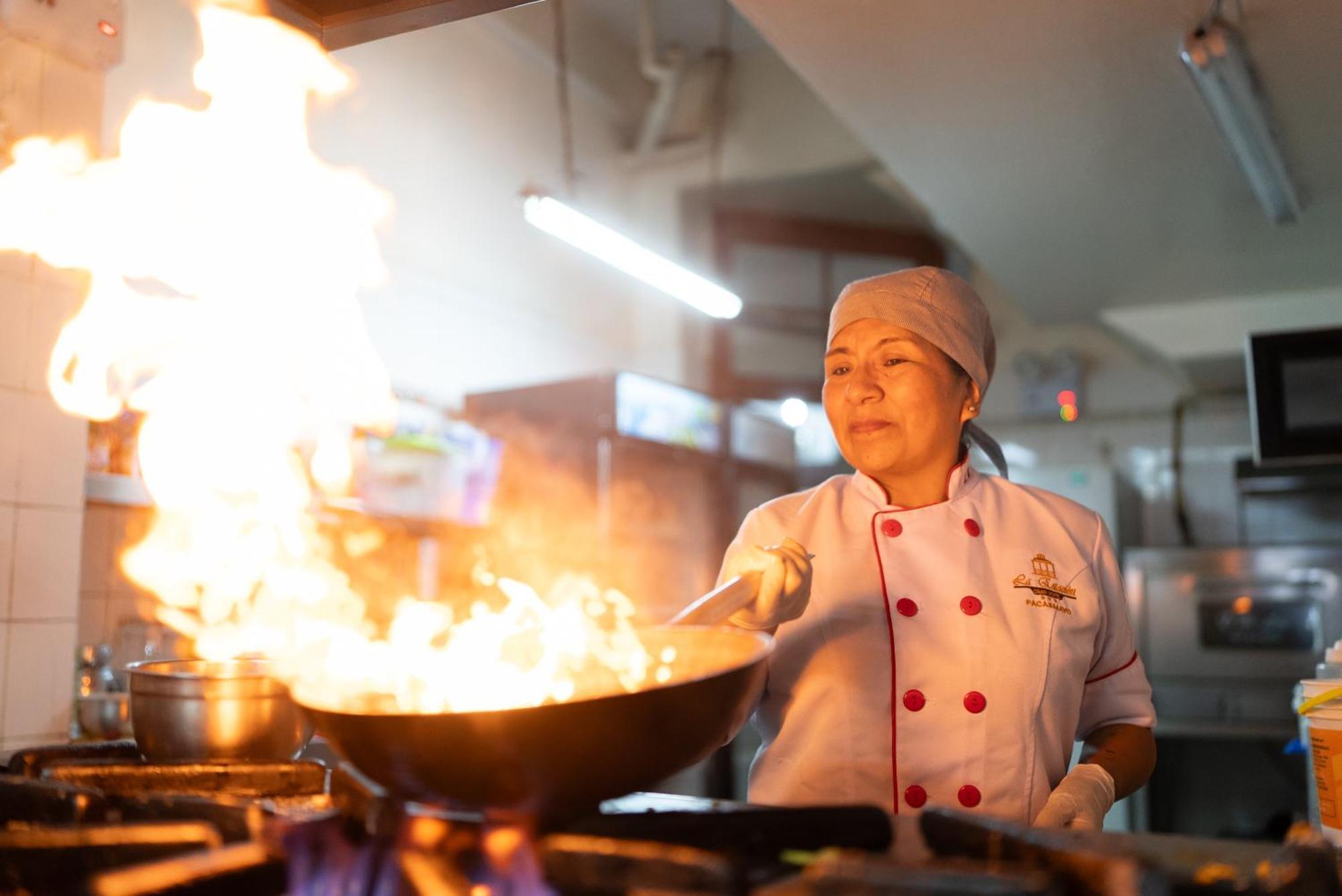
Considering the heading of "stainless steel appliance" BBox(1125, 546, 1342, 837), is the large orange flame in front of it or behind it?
in front

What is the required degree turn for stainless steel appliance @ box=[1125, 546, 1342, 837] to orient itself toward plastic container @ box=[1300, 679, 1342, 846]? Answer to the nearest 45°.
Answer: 0° — it already faces it

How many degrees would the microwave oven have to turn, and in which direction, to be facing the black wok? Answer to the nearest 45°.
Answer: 0° — it already faces it

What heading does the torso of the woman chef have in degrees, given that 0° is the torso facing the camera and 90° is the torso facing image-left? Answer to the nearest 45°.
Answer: approximately 0°

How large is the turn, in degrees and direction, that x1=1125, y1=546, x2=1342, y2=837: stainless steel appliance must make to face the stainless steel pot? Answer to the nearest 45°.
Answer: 0° — it already faces it

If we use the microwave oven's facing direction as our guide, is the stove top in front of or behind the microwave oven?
in front

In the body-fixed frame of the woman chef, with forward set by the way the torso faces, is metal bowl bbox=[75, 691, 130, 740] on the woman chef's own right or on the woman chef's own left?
on the woman chef's own right
